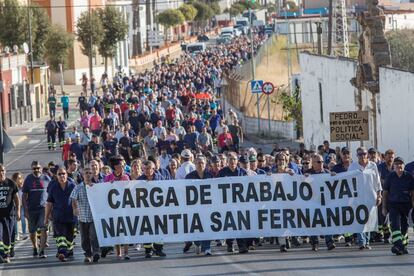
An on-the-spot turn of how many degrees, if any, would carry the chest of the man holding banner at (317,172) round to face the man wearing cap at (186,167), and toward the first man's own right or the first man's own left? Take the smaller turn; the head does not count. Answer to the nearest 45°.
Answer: approximately 135° to the first man's own right

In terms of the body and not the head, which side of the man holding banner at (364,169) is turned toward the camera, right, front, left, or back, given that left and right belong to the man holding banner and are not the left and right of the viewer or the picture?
front

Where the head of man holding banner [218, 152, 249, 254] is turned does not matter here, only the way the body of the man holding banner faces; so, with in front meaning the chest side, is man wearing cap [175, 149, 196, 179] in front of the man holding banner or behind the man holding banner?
behind

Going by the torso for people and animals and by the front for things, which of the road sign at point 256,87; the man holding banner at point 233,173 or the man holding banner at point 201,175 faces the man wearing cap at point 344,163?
the road sign

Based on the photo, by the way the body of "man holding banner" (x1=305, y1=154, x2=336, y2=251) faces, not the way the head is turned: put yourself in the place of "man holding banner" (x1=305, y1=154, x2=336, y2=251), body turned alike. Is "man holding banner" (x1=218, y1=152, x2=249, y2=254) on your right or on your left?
on your right

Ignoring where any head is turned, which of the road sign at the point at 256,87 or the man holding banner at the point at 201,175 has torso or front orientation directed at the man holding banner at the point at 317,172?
the road sign

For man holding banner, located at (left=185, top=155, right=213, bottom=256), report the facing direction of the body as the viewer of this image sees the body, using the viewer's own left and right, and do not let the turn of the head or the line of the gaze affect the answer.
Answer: facing the viewer

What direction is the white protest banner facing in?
toward the camera

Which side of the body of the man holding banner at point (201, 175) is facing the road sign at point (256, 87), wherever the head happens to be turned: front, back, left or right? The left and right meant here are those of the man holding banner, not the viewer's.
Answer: back

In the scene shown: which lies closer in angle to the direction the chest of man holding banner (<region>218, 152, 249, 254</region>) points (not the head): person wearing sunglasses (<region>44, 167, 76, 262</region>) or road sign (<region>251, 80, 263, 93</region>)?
the person wearing sunglasses

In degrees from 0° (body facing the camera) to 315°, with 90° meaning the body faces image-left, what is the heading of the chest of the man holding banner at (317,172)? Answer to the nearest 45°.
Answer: approximately 0°

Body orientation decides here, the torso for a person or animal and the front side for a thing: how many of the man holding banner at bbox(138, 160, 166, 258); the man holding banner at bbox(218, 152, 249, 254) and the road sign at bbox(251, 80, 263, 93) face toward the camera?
3

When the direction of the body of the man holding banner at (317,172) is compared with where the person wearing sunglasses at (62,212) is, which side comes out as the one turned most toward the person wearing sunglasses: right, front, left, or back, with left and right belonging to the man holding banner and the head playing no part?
right

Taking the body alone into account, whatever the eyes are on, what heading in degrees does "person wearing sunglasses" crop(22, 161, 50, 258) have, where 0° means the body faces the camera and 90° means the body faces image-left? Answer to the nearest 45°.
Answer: approximately 0°
